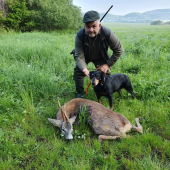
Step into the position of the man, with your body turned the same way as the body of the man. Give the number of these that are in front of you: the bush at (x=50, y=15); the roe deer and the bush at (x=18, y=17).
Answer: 1

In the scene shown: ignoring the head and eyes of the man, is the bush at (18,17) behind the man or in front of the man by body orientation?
behind

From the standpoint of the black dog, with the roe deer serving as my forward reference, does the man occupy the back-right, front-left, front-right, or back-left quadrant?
back-right

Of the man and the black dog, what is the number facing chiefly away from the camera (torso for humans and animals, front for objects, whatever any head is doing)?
0

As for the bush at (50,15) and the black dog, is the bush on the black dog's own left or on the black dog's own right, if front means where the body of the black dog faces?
on the black dog's own right

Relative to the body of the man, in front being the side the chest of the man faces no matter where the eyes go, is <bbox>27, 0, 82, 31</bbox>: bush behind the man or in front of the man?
behind

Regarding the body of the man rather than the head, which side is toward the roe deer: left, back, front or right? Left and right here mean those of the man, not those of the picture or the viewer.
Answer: front

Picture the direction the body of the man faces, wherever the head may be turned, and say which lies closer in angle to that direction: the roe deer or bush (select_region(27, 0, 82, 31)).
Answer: the roe deer

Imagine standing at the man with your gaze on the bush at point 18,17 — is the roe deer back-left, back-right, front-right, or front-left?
back-left

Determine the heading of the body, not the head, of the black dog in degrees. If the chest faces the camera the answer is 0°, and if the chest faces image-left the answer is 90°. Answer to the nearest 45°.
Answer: approximately 45°

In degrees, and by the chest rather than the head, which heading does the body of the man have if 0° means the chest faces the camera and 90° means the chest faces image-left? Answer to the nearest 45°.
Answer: approximately 0°

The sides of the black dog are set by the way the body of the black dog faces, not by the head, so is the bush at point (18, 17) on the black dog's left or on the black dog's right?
on the black dog's right
